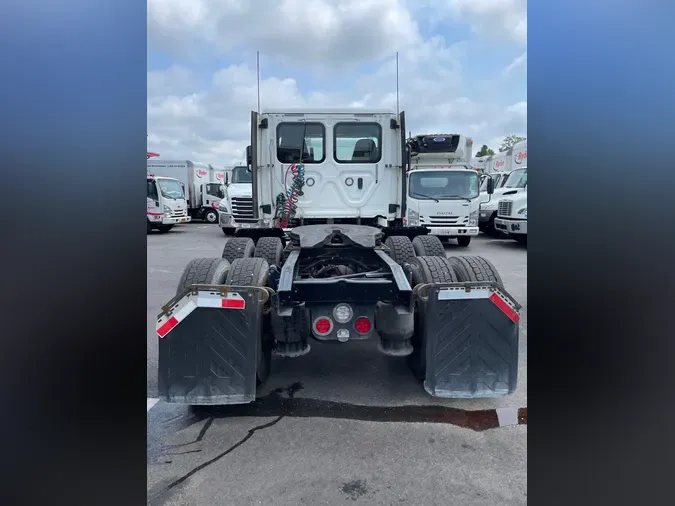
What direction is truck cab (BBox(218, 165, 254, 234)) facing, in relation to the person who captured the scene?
facing the viewer

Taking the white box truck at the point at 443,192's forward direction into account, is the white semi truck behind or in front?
in front

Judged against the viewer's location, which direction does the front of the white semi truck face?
facing away from the viewer

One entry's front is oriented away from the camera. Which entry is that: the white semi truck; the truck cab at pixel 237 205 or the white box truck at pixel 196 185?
the white semi truck

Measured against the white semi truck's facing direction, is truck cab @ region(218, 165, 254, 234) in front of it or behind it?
in front

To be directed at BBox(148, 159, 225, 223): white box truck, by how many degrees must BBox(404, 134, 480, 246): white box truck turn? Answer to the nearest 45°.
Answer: approximately 135° to its right

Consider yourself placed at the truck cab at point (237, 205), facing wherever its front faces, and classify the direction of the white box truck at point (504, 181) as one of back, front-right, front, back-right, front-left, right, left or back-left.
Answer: left

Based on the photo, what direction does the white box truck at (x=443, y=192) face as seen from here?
toward the camera

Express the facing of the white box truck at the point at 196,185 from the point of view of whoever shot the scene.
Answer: facing the viewer and to the right of the viewer

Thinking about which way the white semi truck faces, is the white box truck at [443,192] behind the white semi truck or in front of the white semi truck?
in front

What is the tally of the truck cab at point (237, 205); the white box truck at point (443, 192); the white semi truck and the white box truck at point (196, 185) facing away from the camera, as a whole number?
1
